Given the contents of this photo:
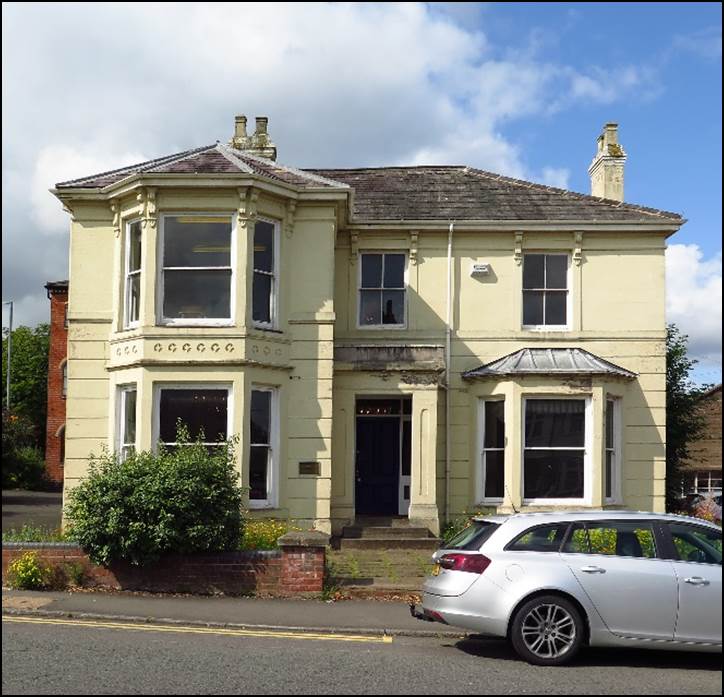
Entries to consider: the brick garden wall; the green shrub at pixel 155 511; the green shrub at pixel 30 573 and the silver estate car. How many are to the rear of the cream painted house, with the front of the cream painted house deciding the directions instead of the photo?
0

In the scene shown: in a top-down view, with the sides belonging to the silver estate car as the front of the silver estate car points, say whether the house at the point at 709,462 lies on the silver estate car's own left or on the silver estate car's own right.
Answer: on the silver estate car's own left

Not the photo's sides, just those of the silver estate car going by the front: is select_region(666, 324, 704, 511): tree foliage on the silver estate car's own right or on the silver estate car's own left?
on the silver estate car's own left

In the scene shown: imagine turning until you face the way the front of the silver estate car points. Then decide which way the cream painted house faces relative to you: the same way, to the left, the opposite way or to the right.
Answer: to the right

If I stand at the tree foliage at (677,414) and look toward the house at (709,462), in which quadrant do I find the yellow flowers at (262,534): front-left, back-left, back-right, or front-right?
back-left

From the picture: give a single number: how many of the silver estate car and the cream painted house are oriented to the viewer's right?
1

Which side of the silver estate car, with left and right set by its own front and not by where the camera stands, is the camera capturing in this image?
right

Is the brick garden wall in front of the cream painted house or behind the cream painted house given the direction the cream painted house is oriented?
in front

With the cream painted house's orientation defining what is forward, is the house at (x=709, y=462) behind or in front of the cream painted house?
behind

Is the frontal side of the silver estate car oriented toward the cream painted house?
no

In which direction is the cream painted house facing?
toward the camera

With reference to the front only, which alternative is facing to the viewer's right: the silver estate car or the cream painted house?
the silver estate car

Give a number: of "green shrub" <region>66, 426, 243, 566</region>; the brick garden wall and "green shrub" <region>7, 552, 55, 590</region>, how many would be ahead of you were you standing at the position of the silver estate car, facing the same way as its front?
0

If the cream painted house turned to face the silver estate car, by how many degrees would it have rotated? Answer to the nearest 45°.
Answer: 0° — it already faces it
